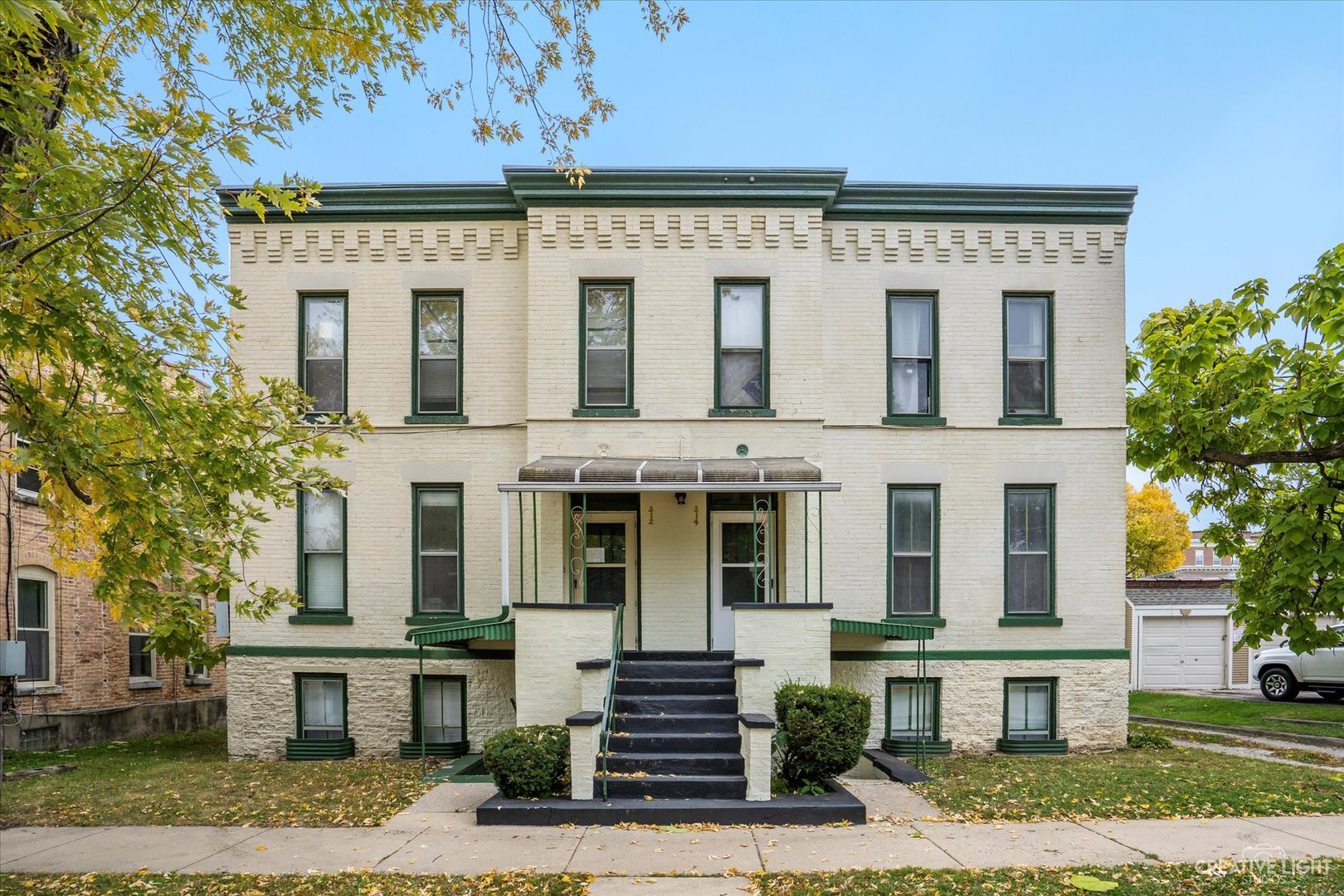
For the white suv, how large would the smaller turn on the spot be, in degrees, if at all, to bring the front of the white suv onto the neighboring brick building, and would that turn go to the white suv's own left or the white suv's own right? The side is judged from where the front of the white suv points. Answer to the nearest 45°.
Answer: approximately 45° to the white suv's own left

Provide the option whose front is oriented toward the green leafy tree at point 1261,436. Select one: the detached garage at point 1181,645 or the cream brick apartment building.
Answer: the detached garage

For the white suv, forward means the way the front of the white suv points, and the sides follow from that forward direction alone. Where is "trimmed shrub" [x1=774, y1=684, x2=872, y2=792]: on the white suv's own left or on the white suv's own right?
on the white suv's own left

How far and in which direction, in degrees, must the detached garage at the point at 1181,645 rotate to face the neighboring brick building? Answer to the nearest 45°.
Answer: approximately 45° to its right

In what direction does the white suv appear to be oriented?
to the viewer's left

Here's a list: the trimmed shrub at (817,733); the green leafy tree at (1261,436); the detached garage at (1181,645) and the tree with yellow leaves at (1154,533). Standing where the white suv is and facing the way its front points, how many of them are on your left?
2

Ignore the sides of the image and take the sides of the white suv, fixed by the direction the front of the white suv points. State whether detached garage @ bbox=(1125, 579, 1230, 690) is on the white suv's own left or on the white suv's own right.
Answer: on the white suv's own right

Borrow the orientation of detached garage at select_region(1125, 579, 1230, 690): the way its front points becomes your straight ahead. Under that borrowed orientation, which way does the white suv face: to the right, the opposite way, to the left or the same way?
to the right
